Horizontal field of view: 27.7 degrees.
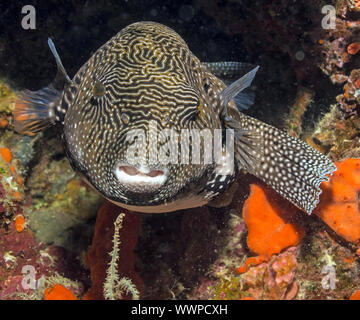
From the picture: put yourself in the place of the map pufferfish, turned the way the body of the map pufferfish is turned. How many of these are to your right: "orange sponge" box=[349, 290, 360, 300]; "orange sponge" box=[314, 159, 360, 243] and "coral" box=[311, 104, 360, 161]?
0

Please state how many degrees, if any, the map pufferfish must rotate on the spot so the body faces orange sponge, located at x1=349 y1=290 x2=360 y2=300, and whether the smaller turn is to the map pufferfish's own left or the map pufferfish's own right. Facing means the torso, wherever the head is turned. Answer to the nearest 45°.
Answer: approximately 90° to the map pufferfish's own left

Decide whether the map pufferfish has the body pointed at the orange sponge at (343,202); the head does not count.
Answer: no

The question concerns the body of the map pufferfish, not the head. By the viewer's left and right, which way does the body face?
facing the viewer

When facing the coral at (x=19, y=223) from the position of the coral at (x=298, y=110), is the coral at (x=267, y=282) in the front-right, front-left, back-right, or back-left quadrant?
front-left

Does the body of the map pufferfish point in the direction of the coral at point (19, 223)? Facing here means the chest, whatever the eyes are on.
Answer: no

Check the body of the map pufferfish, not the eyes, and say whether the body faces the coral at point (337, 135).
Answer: no

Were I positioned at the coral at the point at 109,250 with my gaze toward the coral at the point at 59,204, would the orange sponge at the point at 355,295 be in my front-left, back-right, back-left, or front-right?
back-right
